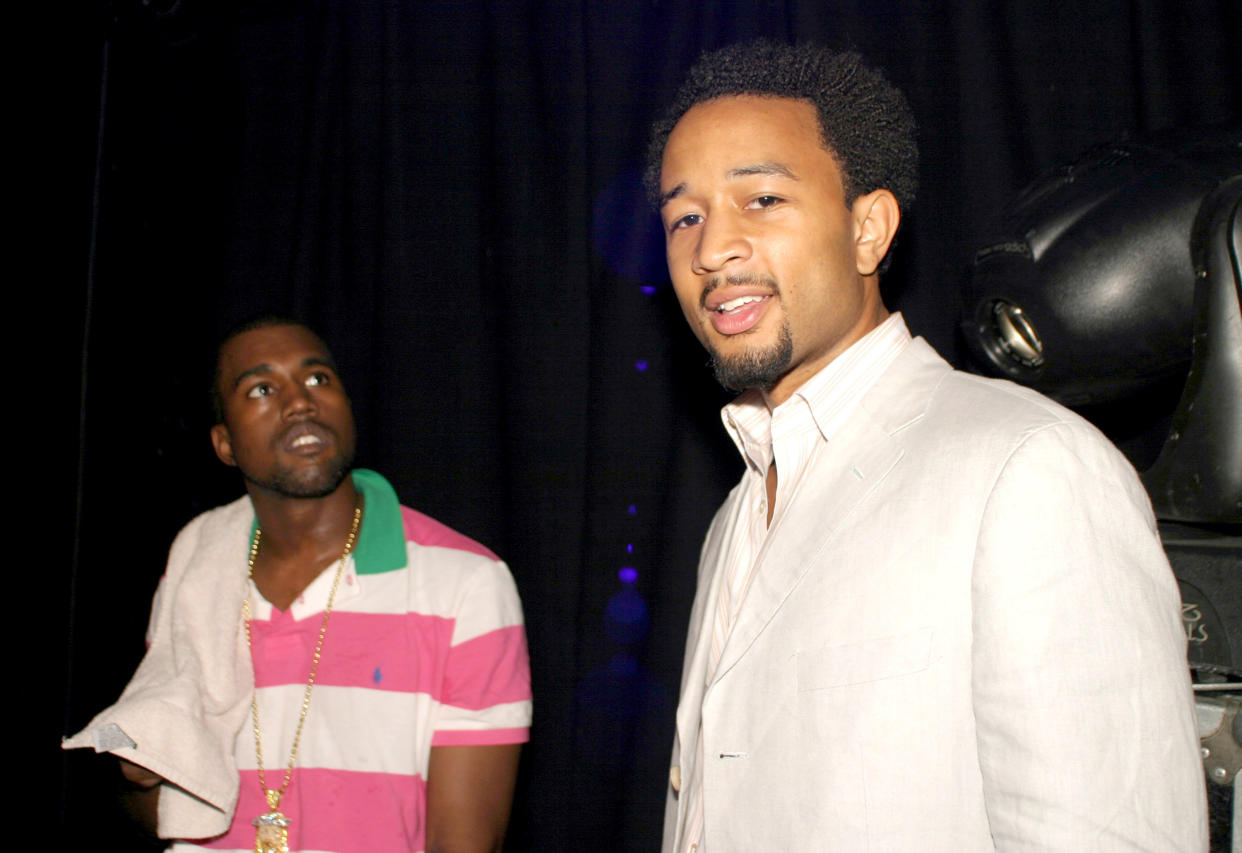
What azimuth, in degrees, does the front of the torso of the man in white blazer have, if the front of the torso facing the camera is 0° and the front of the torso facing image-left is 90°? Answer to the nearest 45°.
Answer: approximately 45°

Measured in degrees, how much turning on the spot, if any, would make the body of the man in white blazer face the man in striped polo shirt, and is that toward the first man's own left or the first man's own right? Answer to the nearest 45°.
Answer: approximately 90° to the first man's own right
